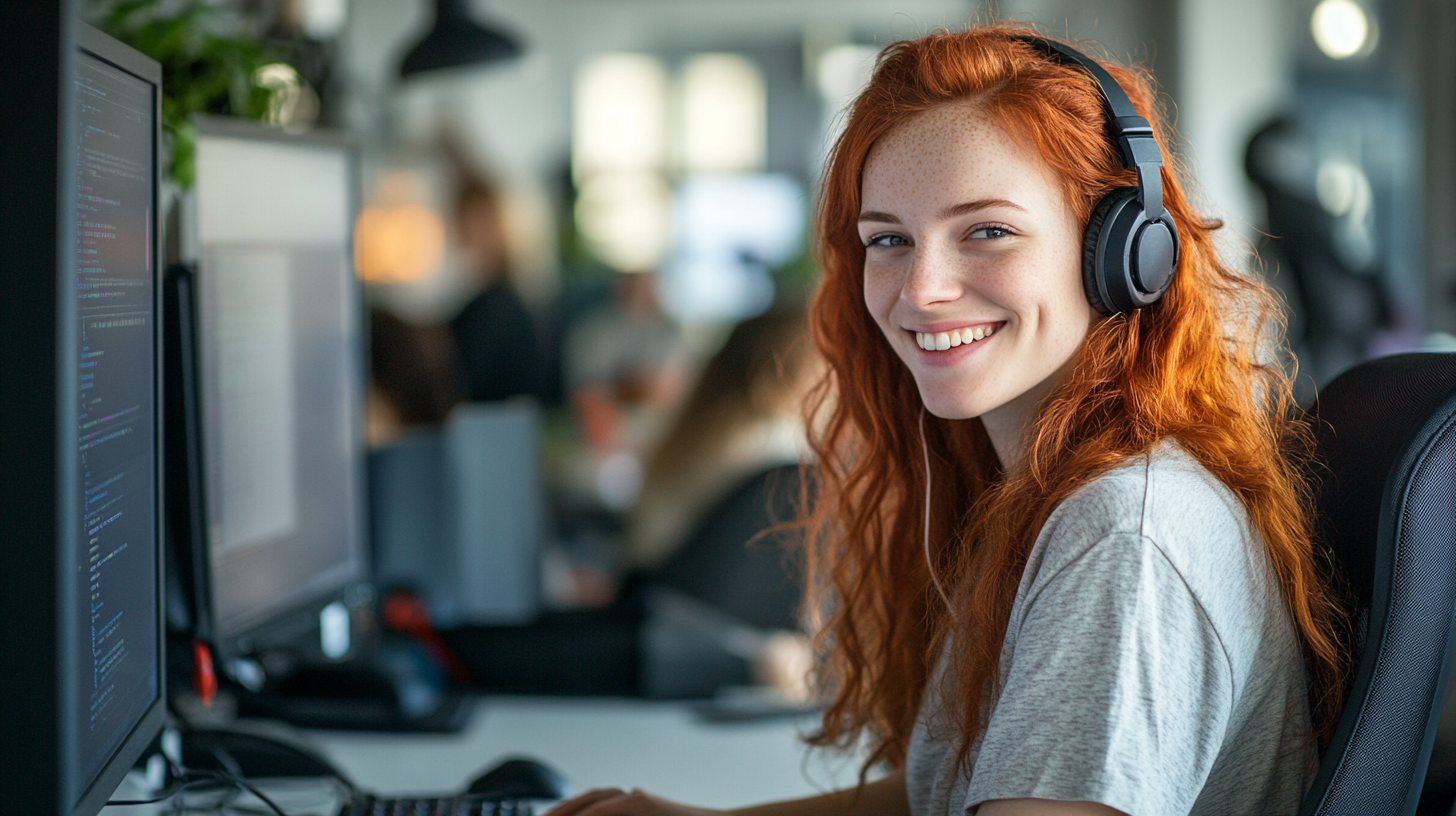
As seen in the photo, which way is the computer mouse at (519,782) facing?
to the viewer's left

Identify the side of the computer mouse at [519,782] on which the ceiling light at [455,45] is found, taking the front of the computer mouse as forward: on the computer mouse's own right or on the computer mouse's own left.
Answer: on the computer mouse's own right

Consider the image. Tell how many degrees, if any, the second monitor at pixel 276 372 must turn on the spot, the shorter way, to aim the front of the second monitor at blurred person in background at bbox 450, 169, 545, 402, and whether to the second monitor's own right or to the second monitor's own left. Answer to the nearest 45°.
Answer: approximately 135° to the second monitor's own left

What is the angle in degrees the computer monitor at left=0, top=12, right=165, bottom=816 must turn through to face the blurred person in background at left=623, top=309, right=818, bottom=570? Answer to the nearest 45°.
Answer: approximately 45° to its left

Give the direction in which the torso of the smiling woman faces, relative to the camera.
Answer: to the viewer's left

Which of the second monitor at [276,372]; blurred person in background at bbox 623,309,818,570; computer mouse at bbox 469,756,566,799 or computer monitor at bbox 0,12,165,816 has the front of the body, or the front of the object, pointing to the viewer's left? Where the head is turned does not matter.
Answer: the computer mouse
